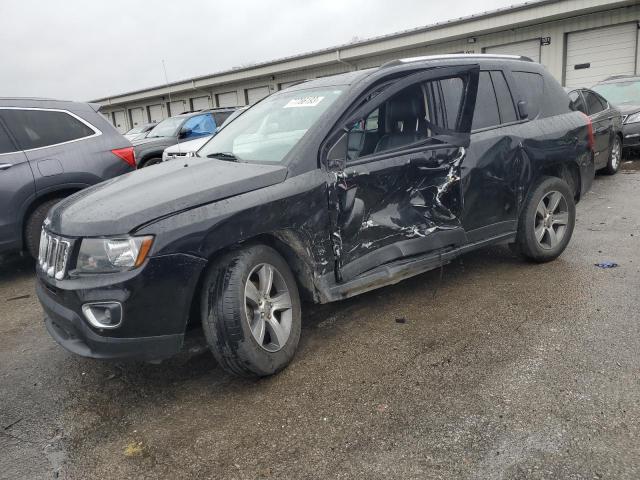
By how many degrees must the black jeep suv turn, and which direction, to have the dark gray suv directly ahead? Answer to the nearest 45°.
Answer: approximately 90° to its right

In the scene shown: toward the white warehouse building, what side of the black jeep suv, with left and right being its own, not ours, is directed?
back

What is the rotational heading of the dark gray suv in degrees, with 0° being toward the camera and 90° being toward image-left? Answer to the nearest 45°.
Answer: approximately 90°

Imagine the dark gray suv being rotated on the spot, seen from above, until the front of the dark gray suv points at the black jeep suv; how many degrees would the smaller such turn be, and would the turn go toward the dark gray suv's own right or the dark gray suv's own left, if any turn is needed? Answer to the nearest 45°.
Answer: approximately 135° to the dark gray suv's own left

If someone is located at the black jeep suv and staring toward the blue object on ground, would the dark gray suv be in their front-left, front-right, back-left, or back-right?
back-left

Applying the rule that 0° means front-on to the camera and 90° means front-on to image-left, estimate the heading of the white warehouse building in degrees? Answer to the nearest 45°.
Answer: approximately 45°
